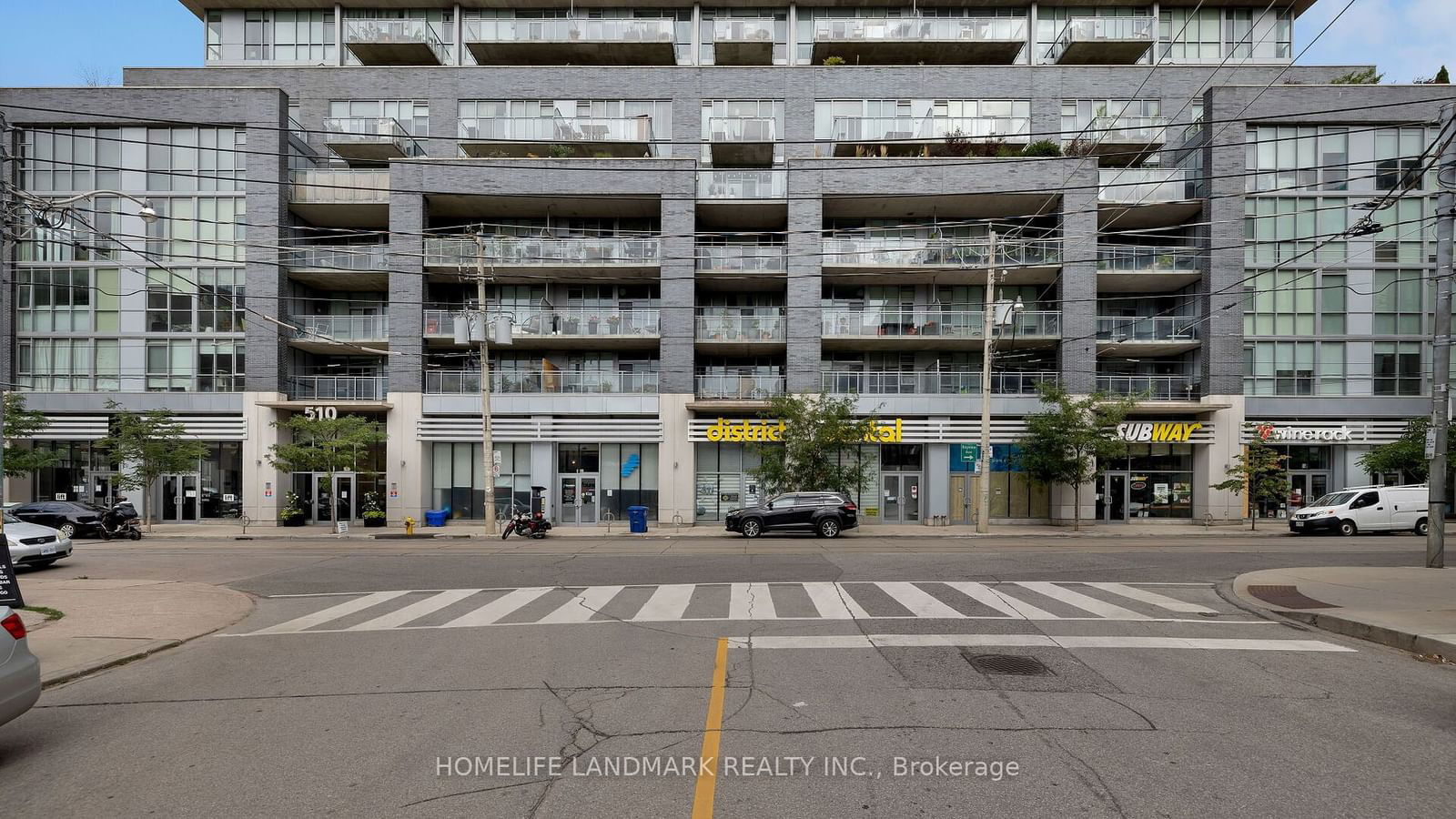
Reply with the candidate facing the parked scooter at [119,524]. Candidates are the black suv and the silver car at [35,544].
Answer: the black suv

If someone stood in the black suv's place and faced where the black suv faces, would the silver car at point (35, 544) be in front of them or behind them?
in front

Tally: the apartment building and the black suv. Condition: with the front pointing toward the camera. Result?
1

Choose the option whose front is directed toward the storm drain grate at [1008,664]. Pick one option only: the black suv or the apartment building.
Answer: the apartment building

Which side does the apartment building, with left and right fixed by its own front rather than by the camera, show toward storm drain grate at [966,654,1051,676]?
front

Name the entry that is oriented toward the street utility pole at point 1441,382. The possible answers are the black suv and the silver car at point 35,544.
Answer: the silver car

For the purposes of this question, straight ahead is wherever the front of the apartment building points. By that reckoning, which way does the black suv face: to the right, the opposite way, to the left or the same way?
to the right

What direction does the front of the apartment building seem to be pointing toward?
toward the camera

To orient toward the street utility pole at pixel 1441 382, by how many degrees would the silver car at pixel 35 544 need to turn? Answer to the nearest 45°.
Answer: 0° — it already faces it

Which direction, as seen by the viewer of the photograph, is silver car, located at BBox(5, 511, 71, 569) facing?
facing the viewer and to the right of the viewer

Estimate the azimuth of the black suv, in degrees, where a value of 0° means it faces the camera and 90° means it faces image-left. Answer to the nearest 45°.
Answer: approximately 90°

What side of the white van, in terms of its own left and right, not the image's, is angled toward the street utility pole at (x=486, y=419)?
front
